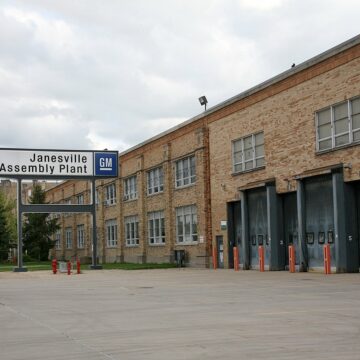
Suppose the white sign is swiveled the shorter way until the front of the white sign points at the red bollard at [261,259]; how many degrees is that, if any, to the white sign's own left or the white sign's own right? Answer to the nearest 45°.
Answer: approximately 45° to the white sign's own left

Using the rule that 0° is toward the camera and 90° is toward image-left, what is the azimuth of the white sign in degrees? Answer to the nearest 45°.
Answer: approximately 0°

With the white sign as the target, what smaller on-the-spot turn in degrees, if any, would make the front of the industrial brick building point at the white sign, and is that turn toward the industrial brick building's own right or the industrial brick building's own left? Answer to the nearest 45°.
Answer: approximately 90° to the industrial brick building's own right

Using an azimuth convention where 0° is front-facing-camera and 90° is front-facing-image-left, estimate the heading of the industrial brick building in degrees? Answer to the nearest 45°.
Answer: approximately 45°

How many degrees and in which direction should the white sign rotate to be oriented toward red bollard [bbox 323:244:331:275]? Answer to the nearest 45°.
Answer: approximately 45° to its left

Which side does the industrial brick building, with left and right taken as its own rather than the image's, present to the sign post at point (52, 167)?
right
